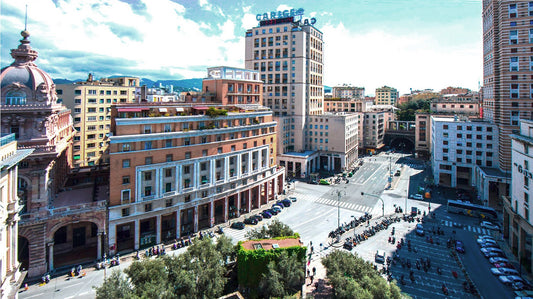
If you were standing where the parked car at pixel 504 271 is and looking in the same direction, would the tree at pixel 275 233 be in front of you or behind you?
behind

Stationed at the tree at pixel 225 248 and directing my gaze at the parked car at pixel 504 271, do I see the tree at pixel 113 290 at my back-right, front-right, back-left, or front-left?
back-right

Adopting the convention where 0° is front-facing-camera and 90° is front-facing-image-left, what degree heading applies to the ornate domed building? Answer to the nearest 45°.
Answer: approximately 315°

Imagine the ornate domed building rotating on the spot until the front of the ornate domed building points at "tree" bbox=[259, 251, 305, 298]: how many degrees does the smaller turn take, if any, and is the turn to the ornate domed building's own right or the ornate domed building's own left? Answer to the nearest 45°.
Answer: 0° — it already faces it

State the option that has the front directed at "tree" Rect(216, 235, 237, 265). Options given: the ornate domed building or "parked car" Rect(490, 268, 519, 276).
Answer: the ornate domed building

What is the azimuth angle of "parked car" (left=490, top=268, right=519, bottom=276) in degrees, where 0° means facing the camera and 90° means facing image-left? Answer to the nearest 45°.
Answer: approximately 270°

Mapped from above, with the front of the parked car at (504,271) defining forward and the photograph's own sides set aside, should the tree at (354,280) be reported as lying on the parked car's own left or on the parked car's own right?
on the parked car's own right
